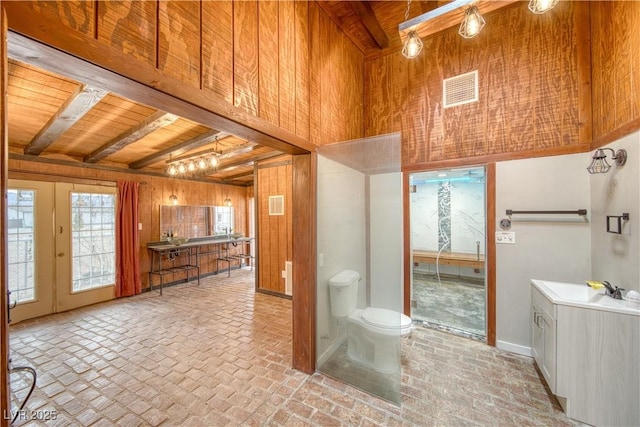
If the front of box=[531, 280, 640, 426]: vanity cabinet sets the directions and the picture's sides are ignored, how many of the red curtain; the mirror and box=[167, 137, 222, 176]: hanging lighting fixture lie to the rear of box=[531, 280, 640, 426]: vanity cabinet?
0

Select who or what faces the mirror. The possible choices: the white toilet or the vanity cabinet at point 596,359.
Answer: the vanity cabinet

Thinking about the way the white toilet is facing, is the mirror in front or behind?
behind

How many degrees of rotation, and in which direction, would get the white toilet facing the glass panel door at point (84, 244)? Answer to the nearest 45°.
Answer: approximately 135° to its right

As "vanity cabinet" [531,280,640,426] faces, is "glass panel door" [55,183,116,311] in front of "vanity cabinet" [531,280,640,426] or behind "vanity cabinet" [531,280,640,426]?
in front

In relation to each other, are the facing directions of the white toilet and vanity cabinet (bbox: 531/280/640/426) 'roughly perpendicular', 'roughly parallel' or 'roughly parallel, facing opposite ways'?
roughly parallel, facing opposite ways

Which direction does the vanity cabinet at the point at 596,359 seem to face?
to the viewer's left

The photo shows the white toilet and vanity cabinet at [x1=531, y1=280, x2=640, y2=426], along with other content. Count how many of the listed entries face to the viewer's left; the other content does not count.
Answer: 1

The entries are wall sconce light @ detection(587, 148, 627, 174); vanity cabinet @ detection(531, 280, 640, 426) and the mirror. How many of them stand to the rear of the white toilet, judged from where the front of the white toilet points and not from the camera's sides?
1

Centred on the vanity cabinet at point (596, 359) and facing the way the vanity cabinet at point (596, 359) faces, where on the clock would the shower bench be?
The shower bench is roughly at 2 o'clock from the vanity cabinet.

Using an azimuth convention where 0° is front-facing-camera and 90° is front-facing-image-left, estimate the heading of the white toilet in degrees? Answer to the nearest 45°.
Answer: approximately 315°

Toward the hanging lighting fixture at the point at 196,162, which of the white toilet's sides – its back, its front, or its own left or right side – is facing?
back
